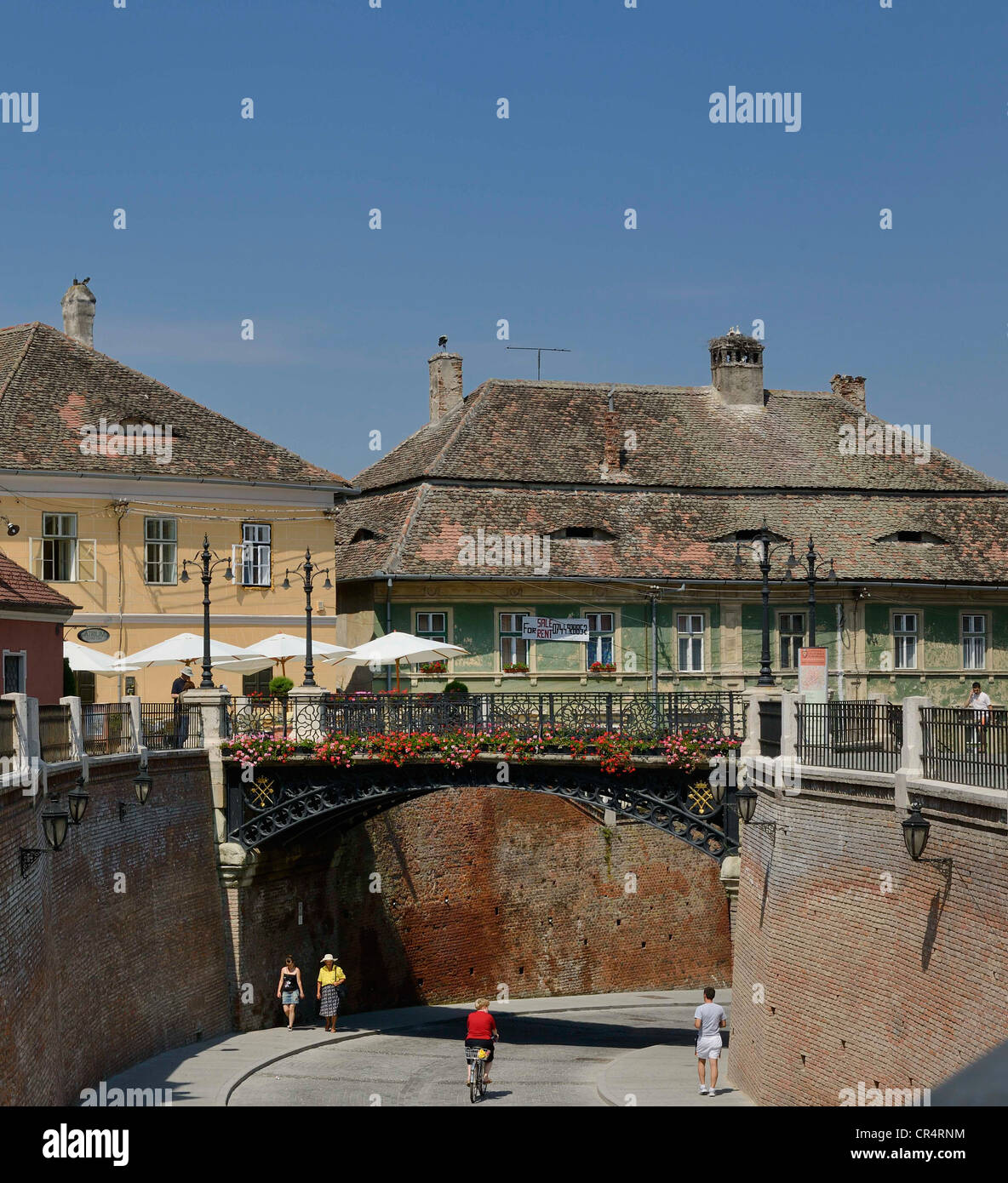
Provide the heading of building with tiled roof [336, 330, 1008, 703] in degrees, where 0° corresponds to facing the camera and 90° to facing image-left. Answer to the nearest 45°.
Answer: approximately 0°

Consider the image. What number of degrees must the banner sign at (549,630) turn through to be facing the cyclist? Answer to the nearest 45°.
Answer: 0° — it already faces them

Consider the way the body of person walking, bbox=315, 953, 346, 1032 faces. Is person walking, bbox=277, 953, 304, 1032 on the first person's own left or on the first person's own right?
on the first person's own right

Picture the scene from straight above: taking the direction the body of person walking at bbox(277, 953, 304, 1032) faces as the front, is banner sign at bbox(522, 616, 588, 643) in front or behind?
behind
